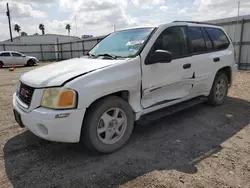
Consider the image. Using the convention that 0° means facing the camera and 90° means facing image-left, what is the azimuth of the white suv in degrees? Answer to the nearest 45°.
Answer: approximately 45°

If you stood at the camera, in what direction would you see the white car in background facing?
facing to the right of the viewer

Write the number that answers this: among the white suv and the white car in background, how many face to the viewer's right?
1

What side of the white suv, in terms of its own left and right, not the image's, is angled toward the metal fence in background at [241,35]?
back

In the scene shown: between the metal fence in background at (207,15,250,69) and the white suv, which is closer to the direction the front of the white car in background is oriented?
the metal fence in background

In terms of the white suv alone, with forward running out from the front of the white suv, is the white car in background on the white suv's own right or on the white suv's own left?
on the white suv's own right
